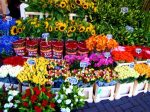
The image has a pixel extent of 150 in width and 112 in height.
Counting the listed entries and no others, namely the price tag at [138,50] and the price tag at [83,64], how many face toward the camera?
2

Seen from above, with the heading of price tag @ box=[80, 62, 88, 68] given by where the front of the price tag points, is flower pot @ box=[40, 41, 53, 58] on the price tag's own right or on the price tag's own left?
on the price tag's own right

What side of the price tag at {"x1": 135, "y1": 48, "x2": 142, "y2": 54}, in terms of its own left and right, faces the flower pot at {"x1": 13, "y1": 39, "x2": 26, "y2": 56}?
right

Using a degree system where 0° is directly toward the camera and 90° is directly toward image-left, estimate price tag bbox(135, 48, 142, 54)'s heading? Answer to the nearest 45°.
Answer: approximately 0°

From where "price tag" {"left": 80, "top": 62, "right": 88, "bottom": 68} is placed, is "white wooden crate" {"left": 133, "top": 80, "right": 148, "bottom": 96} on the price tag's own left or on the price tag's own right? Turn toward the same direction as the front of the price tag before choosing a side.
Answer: on the price tag's own left

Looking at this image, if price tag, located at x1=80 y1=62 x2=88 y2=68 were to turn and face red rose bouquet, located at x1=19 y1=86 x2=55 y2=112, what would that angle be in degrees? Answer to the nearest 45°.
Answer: approximately 45° to its right
